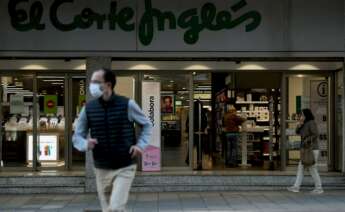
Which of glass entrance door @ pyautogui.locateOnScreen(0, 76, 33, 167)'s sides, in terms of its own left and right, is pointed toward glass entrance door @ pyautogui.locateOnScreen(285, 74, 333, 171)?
left

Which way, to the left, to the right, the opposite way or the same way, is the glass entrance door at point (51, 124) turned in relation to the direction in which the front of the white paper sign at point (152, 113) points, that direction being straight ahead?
the same way

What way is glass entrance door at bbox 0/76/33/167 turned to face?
toward the camera

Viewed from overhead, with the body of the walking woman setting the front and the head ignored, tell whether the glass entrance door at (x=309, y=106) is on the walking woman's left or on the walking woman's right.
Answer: on the walking woman's right

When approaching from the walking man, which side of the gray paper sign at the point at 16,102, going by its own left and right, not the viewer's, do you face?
front

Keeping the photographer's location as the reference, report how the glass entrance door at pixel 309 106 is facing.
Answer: facing the viewer

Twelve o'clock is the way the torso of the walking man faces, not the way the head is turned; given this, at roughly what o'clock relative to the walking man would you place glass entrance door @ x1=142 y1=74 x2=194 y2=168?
The glass entrance door is roughly at 5 o'clock from the walking man.

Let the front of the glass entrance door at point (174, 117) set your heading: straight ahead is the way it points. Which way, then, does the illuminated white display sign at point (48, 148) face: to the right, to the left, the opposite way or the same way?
the same way

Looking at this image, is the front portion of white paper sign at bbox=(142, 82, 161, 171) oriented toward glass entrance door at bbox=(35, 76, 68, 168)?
no

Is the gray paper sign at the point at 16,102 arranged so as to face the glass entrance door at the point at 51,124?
no

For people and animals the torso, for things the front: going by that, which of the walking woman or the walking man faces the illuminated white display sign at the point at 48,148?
the walking woman

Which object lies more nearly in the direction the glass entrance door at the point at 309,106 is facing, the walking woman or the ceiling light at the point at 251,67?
the walking woman

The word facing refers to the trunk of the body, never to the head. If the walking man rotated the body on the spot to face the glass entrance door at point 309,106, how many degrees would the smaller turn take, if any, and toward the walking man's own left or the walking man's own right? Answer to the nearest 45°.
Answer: approximately 180°

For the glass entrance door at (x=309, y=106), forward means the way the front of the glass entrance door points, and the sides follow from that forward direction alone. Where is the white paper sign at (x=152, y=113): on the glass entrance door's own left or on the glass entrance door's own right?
on the glass entrance door's own right

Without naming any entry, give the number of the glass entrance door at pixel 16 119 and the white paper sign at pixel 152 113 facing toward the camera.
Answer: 2

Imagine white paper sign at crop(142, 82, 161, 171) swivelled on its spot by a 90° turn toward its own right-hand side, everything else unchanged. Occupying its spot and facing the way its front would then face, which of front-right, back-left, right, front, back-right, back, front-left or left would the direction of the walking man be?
left

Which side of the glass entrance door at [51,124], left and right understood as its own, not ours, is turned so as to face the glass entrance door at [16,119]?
right

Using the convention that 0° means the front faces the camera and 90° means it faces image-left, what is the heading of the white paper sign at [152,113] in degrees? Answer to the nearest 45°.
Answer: approximately 0°

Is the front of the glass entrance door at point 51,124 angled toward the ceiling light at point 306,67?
no
